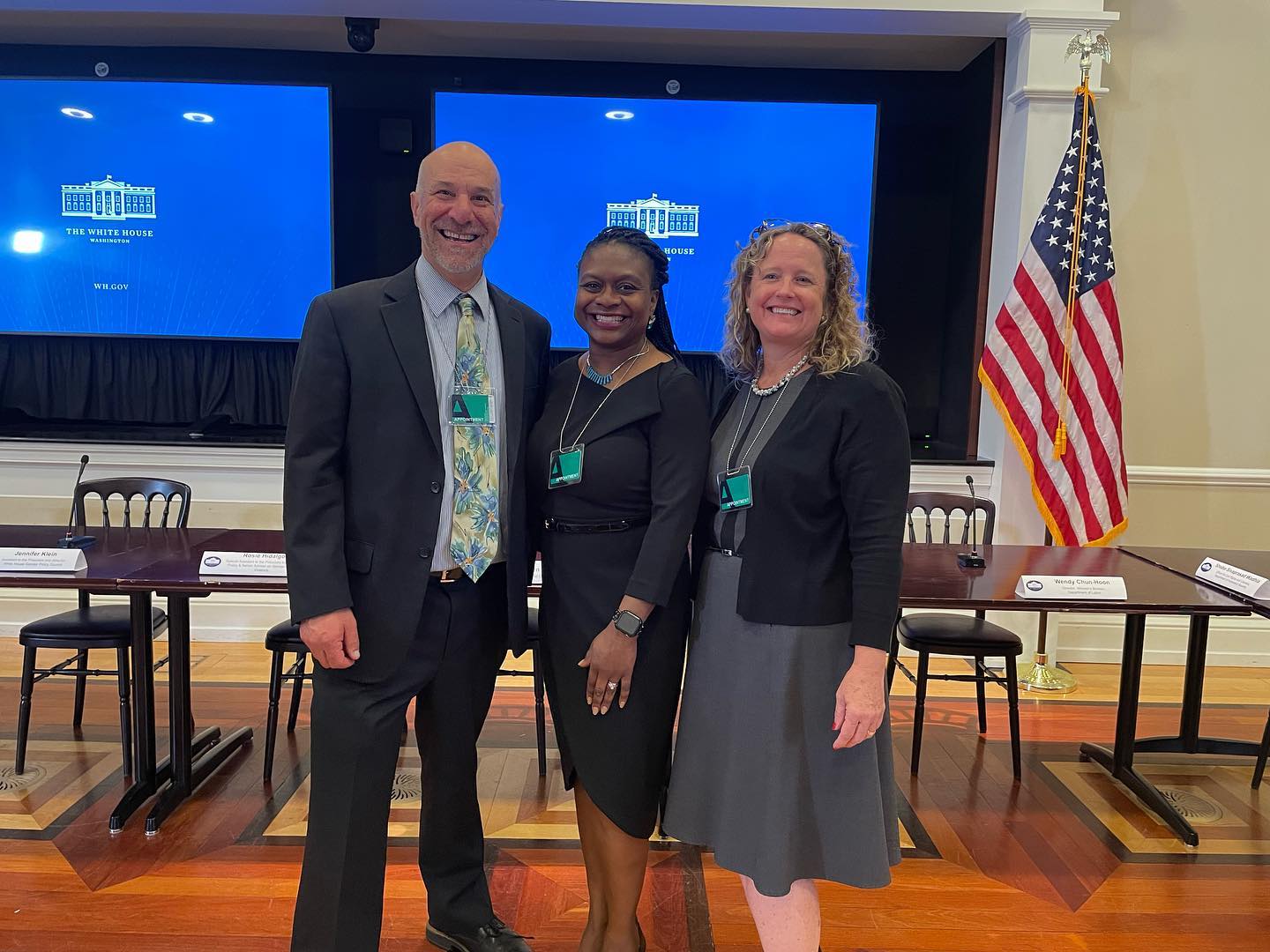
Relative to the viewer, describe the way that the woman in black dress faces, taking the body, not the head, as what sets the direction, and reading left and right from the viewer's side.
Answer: facing the viewer and to the left of the viewer

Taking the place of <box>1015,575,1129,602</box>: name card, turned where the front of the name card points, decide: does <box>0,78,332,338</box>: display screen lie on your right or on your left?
on your right

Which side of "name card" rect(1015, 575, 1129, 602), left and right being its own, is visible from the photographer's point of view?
front

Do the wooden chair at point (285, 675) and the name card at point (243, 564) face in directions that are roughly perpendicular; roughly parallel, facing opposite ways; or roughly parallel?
roughly parallel

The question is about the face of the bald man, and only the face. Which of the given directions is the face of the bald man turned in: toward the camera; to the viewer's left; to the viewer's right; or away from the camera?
toward the camera

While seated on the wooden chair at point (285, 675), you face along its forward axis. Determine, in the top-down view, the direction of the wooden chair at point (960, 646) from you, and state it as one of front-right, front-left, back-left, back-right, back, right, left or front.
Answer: left

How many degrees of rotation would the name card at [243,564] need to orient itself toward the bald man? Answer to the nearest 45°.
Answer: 0° — it already faces them

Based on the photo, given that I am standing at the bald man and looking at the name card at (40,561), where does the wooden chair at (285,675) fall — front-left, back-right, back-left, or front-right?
front-right

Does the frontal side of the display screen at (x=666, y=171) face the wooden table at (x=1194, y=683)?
no

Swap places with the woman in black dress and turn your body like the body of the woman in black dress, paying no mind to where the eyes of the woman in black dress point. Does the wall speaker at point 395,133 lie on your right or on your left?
on your right

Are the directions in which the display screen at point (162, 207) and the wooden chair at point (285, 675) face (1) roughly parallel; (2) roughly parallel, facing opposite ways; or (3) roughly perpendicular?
roughly parallel

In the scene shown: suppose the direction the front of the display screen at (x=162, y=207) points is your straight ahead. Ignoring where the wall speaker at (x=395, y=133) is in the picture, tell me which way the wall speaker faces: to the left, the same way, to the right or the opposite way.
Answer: the same way

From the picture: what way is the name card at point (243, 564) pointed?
toward the camera

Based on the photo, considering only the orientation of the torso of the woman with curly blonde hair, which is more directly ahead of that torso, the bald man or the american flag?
the bald man

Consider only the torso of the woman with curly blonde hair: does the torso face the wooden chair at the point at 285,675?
no

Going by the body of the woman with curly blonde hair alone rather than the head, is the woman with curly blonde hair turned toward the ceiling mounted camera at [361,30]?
no
